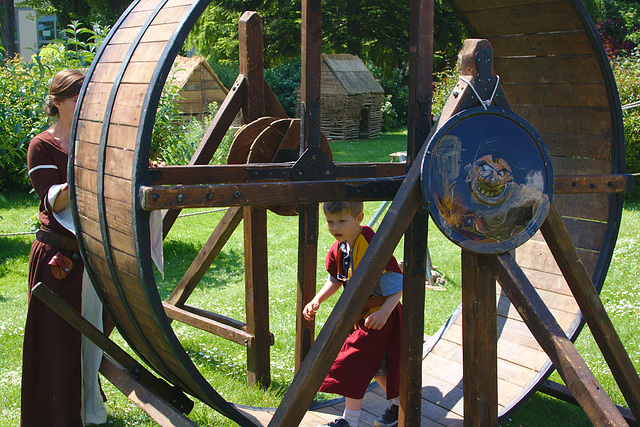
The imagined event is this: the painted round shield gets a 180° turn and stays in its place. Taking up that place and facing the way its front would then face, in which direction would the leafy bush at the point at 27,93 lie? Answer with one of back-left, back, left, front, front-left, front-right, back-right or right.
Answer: front-left

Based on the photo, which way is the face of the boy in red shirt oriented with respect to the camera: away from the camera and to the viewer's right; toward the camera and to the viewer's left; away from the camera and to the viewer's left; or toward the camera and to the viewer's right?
toward the camera and to the viewer's left

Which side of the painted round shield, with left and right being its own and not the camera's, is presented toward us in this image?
front

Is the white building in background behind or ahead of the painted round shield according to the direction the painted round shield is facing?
behind

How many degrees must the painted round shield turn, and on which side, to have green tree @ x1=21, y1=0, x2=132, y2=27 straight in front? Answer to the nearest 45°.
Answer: approximately 135° to its right

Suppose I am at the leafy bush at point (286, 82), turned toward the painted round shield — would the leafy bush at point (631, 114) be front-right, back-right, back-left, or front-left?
front-left

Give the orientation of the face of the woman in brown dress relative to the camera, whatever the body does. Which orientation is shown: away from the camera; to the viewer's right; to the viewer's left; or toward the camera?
to the viewer's right

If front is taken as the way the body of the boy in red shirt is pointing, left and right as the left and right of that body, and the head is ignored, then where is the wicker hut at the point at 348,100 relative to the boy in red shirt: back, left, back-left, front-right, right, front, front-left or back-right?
back-right

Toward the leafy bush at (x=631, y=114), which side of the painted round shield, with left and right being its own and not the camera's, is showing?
back

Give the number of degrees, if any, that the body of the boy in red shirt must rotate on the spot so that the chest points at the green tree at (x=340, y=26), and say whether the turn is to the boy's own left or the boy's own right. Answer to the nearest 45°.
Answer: approximately 135° to the boy's own right

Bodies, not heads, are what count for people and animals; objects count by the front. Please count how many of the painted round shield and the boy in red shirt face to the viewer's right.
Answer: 0

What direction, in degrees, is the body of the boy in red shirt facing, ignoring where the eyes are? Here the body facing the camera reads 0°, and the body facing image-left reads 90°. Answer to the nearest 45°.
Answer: approximately 45°

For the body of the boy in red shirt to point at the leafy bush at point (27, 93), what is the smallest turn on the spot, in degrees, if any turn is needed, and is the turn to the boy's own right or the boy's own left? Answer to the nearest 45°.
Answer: approximately 90° to the boy's own right
